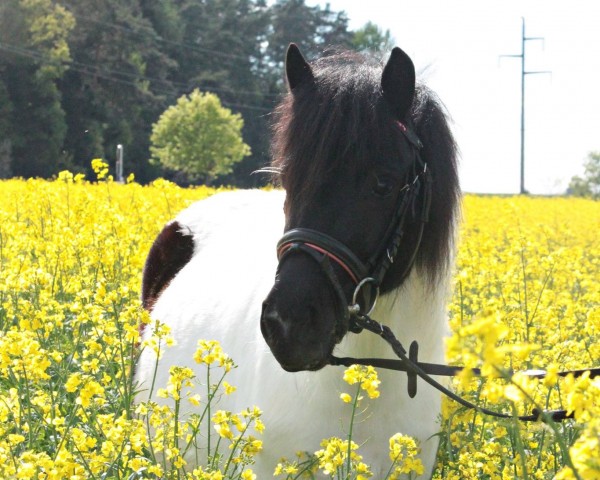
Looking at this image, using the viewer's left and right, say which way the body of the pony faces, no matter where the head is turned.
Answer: facing the viewer and to the right of the viewer
